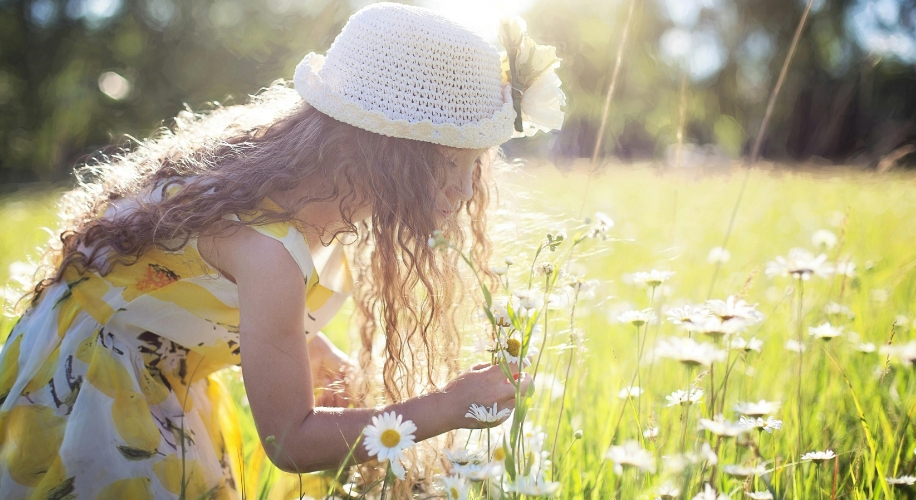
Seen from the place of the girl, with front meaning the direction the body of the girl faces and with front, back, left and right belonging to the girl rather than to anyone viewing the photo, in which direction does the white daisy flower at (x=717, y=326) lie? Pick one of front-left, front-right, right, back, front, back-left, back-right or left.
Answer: front-right

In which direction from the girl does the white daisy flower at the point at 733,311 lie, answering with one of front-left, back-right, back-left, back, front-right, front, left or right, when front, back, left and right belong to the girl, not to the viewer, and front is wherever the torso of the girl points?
front-right

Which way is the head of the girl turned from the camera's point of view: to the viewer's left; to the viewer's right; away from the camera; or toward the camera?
to the viewer's right

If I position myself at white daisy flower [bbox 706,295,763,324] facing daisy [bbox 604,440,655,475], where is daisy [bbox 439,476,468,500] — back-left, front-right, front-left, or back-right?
front-right

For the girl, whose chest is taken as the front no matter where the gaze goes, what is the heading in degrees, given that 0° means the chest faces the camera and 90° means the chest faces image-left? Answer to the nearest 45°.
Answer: approximately 270°

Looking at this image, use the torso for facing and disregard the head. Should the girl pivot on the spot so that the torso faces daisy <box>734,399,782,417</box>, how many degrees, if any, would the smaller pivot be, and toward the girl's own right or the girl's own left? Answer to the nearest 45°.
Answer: approximately 45° to the girl's own right
